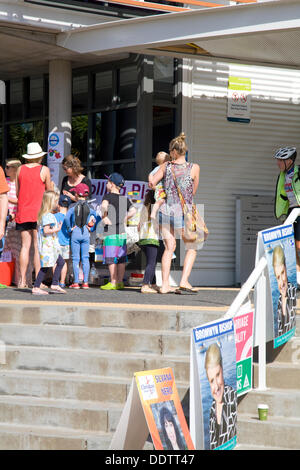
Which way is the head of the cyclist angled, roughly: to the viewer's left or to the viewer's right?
to the viewer's left

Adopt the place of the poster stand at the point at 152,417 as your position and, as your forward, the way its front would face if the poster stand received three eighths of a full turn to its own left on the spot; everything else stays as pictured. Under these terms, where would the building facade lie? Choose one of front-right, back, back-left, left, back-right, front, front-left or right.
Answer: front

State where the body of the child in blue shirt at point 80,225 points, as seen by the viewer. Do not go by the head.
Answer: away from the camera

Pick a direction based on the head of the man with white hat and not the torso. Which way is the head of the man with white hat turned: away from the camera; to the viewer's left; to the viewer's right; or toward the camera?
away from the camera

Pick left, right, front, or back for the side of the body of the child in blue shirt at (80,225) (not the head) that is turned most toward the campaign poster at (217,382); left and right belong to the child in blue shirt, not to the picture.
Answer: back

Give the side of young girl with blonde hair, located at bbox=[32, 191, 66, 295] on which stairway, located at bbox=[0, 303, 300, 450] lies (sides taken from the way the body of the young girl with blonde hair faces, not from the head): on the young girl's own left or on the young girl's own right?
on the young girl's own right

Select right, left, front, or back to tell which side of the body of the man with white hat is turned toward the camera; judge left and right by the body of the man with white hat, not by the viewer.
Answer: back

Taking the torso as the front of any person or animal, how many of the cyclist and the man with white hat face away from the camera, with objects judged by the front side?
1
